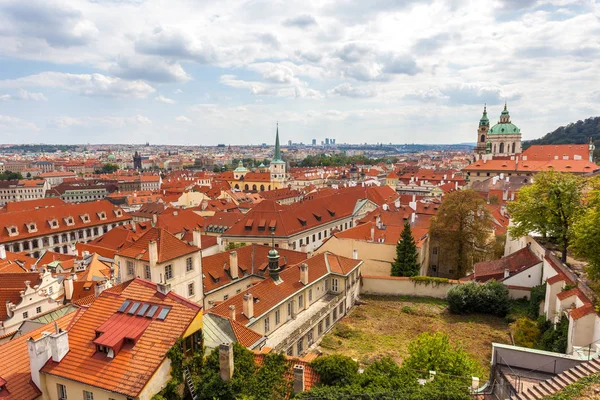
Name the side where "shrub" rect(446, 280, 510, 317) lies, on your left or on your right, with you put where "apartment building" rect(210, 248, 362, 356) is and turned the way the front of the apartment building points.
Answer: on your left

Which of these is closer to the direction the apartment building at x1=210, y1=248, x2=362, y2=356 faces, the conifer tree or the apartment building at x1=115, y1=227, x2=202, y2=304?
the conifer tree

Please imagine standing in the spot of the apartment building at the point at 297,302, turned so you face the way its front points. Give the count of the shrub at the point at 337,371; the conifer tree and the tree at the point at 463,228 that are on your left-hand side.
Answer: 2

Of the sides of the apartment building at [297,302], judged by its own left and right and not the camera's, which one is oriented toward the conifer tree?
left

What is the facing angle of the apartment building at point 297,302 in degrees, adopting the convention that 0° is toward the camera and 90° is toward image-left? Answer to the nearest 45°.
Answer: approximately 315°

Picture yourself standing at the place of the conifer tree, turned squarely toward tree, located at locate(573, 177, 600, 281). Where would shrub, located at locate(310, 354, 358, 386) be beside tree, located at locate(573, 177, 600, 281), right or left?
right

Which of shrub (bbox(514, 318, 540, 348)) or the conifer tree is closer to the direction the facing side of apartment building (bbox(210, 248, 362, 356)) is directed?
the shrub
